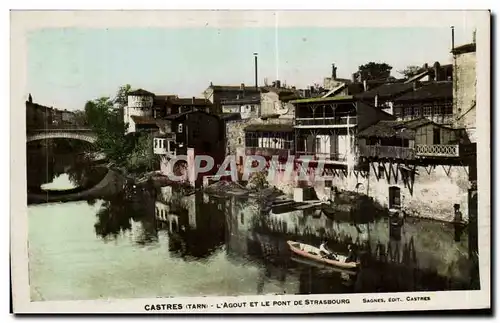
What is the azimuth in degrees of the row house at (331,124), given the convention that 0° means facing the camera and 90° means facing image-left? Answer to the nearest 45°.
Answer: approximately 45°
